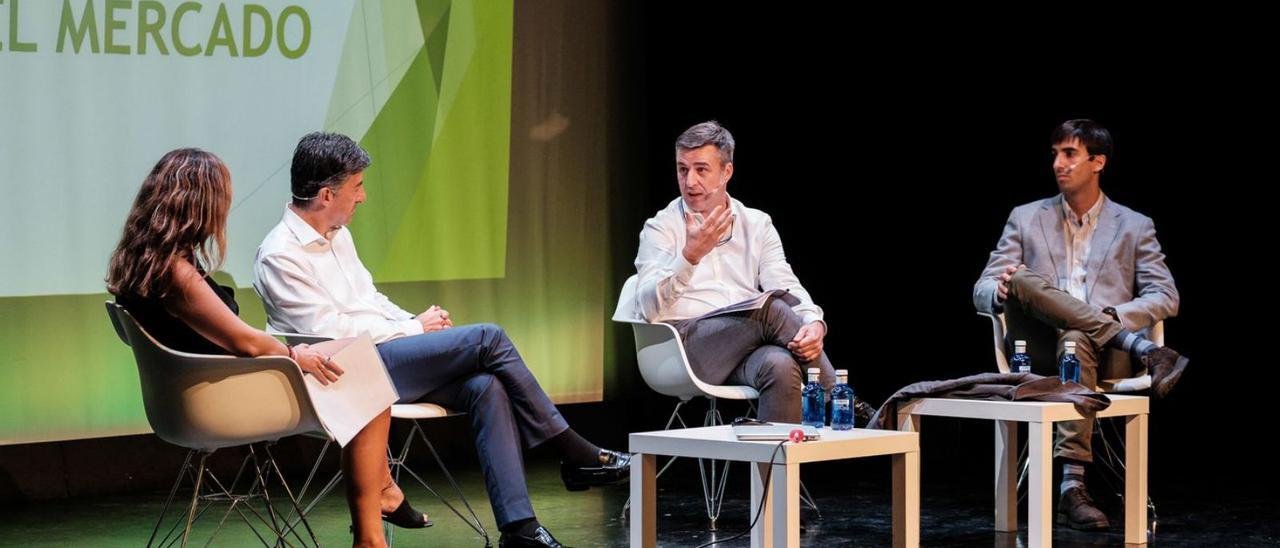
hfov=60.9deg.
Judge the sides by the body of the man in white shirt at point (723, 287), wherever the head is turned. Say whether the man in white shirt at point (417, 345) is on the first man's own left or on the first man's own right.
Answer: on the first man's own right

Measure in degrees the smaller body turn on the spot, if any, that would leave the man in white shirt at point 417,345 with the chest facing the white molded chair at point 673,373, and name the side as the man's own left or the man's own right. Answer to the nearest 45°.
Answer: approximately 45° to the man's own left

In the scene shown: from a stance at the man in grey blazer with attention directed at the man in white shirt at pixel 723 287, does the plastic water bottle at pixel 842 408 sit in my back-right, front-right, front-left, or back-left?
front-left

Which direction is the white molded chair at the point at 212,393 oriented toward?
to the viewer's right

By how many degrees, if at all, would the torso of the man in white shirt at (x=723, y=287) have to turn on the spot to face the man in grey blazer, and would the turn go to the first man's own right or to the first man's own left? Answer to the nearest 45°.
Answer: approximately 45° to the first man's own left

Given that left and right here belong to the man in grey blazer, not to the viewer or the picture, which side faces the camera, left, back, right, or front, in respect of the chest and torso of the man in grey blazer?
front

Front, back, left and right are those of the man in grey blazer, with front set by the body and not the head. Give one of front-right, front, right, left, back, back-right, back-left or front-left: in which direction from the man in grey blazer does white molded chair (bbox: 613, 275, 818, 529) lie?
front-right

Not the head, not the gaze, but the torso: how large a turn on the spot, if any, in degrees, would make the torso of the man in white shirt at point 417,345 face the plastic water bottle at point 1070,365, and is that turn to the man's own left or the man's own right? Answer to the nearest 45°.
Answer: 0° — they already face it

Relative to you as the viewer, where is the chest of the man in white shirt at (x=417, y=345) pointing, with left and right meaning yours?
facing to the right of the viewer

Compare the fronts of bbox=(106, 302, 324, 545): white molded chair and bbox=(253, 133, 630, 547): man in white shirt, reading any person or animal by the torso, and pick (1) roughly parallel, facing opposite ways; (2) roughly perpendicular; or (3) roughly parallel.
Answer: roughly parallel

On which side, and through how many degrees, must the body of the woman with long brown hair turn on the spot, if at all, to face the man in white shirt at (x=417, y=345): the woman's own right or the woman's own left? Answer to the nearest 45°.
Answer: approximately 45° to the woman's own left

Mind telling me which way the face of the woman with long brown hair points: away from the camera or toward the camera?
away from the camera

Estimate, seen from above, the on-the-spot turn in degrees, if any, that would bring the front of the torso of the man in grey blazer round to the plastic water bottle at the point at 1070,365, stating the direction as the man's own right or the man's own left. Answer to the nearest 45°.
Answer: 0° — they already face it

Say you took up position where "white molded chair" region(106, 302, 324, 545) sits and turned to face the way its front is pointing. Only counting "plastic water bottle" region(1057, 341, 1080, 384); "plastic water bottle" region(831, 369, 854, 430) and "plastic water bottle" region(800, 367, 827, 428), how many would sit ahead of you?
3

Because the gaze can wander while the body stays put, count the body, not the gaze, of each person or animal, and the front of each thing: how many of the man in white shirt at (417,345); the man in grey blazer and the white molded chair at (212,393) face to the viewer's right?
2

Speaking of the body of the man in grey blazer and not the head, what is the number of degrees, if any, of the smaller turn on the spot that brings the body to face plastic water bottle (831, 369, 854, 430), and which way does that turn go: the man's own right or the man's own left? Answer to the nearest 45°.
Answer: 0° — they already face it

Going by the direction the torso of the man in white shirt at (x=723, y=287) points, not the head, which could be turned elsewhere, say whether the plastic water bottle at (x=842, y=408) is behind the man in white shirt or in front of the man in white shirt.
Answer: in front

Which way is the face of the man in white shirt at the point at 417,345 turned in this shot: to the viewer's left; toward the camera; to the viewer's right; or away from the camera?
to the viewer's right

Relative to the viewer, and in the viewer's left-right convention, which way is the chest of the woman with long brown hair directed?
facing to the right of the viewer
